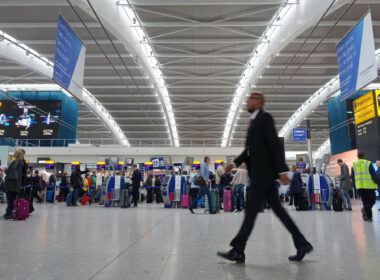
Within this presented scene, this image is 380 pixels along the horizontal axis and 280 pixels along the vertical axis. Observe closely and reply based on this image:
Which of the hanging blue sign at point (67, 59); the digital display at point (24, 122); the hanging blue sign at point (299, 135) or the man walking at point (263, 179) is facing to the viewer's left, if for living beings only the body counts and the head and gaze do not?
the man walking

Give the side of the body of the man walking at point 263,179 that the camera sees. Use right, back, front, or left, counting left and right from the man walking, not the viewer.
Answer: left

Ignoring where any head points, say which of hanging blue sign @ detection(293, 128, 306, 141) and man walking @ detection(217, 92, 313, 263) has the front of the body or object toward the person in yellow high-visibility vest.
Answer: the hanging blue sign

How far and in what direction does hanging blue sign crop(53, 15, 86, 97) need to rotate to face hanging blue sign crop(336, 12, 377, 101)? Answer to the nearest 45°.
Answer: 0° — it already faces it

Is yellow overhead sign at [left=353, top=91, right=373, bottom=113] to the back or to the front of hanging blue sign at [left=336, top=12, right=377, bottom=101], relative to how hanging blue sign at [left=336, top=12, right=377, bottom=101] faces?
to the back
